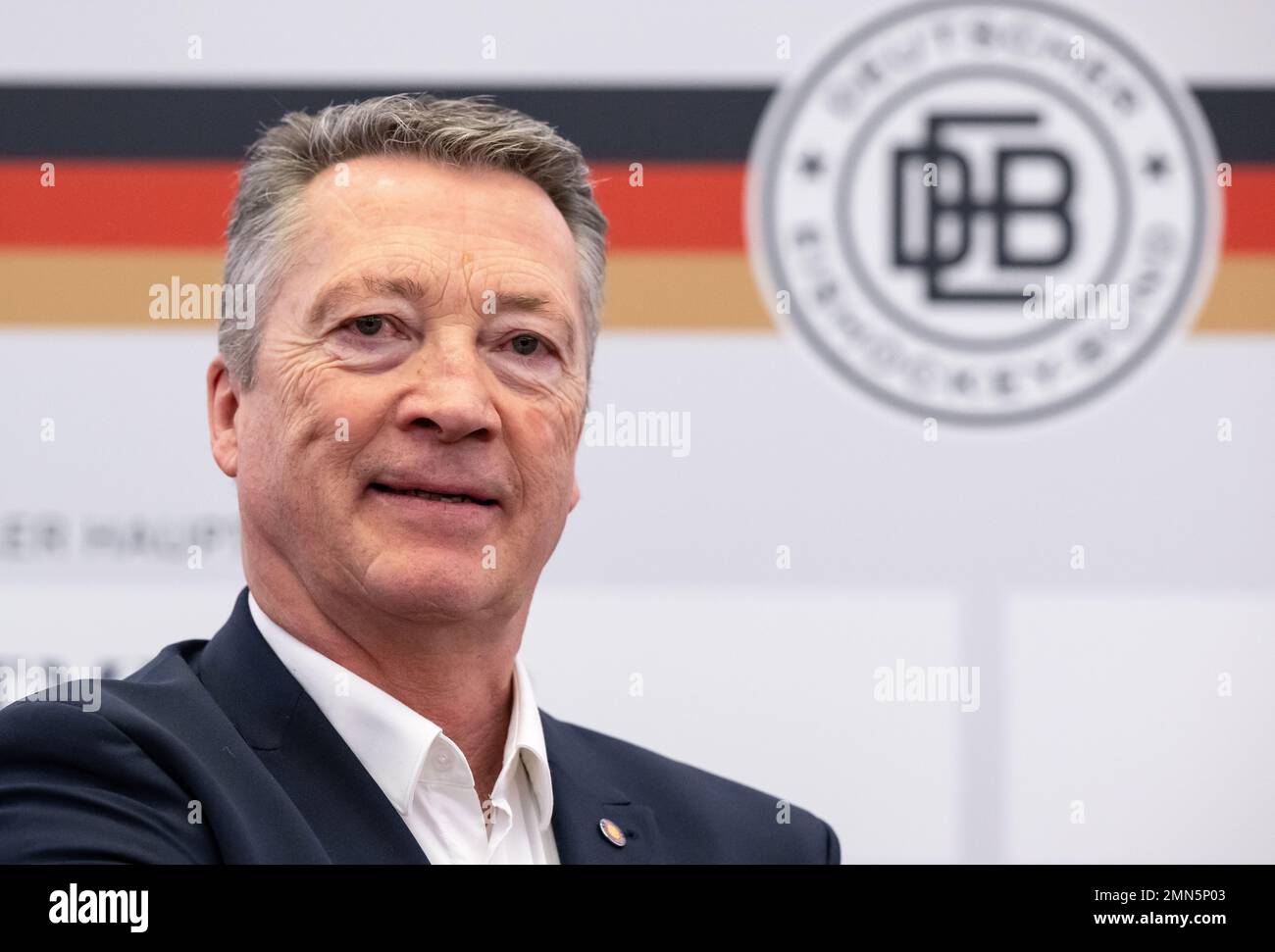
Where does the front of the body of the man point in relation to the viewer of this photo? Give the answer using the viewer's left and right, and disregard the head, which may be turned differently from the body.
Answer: facing the viewer and to the right of the viewer
